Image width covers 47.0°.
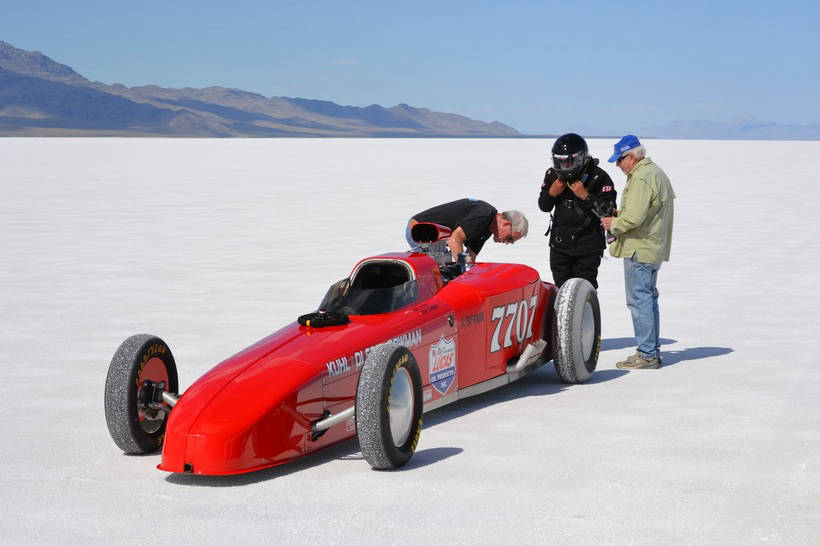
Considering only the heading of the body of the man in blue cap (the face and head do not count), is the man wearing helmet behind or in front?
in front

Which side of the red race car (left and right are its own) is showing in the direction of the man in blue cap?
back

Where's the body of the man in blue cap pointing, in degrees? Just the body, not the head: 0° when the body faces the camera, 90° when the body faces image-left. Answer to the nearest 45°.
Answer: approximately 90°

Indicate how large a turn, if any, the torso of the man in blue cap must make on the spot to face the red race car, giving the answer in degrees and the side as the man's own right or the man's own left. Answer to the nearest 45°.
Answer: approximately 45° to the man's own left

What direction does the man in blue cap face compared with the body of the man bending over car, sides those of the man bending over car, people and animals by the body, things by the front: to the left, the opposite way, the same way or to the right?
the opposite way

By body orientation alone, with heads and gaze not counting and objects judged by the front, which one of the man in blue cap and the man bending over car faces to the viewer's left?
the man in blue cap

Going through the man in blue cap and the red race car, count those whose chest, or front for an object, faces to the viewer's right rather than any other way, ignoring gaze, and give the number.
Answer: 0

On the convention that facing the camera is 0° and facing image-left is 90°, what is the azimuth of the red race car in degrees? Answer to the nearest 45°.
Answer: approximately 45°

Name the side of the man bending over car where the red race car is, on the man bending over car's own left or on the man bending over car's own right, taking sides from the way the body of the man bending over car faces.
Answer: on the man bending over car's own right

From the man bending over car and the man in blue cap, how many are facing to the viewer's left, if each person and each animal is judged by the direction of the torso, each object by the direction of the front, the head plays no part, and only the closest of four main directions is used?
1

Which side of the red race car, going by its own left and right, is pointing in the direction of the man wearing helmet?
back

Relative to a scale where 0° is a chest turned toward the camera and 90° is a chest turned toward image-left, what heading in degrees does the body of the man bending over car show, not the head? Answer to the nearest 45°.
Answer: approximately 270°

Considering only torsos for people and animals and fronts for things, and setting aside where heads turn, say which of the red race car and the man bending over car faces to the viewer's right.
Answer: the man bending over car

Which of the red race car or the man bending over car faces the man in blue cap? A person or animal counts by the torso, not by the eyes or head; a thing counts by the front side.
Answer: the man bending over car
